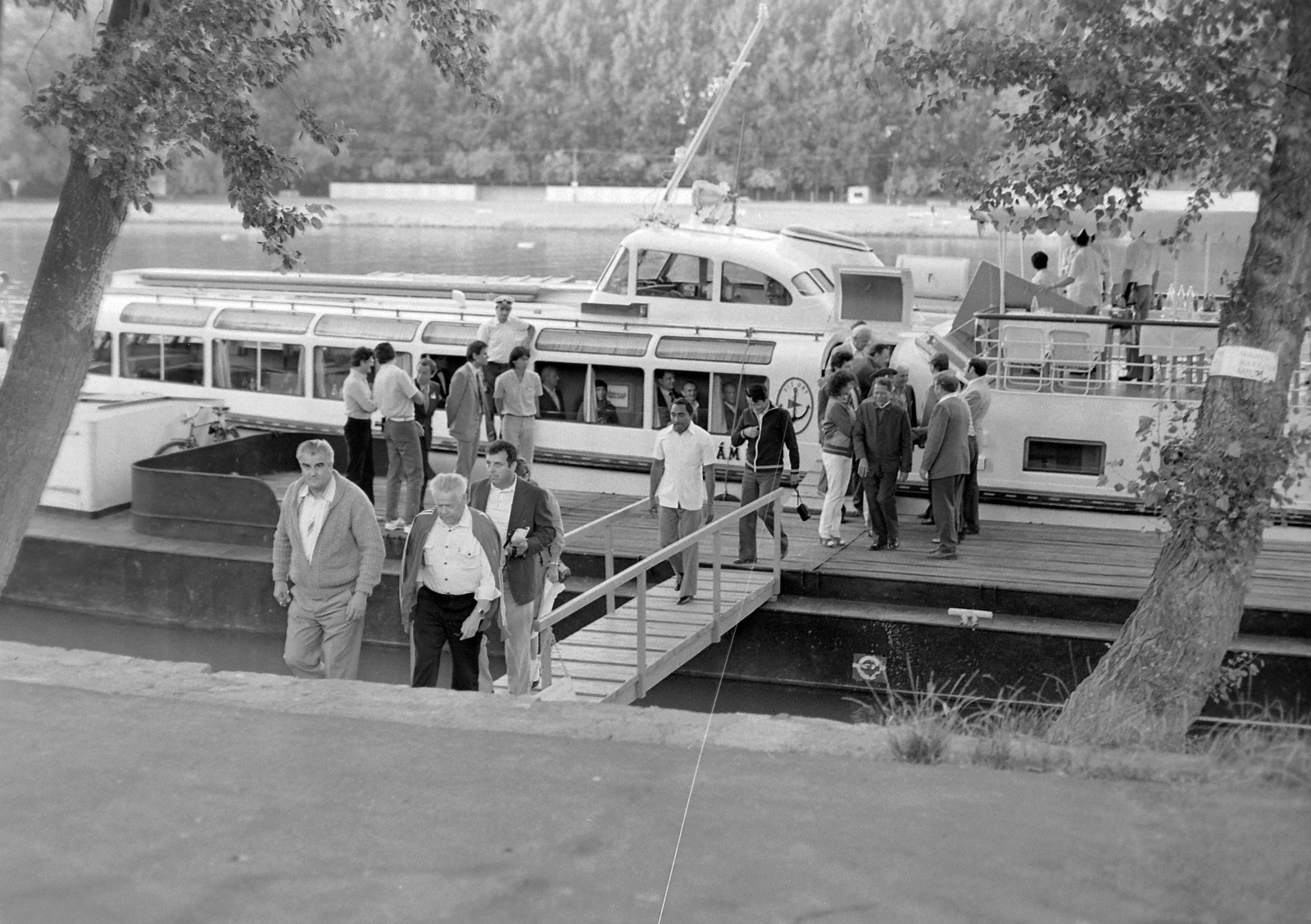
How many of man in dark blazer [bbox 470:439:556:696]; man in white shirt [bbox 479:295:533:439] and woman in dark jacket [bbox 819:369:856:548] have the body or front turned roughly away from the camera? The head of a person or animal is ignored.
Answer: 0

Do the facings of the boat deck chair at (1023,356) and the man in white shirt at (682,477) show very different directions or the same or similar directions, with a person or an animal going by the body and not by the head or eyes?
very different directions

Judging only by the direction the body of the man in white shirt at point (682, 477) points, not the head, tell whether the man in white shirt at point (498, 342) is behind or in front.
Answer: behind

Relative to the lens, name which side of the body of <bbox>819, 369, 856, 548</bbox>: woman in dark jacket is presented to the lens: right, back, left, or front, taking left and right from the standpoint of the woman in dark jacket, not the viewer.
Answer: right

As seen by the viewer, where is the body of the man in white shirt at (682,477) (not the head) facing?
toward the camera

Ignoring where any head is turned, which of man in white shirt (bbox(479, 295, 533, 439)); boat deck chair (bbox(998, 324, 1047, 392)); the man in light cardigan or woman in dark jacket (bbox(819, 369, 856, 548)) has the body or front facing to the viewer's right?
the woman in dark jacket

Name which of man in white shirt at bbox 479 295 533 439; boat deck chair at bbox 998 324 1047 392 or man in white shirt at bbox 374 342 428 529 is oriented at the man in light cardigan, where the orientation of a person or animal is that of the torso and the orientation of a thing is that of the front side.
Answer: man in white shirt at bbox 479 295 533 439

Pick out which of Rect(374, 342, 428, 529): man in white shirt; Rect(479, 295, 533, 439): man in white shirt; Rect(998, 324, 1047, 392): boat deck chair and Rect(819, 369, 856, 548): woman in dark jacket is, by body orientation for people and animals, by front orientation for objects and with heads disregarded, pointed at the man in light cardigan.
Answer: Rect(479, 295, 533, 439): man in white shirt

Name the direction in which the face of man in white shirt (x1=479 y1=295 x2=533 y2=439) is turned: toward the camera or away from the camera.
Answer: toward the camera

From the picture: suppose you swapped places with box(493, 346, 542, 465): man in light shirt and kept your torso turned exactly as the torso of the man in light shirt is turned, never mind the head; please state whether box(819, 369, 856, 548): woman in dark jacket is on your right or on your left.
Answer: on your left

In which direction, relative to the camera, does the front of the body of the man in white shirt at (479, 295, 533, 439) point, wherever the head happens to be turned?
toward the camera

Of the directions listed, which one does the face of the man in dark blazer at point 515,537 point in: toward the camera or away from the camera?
toward the camera

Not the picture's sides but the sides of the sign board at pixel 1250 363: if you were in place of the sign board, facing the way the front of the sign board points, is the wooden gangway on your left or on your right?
on your right

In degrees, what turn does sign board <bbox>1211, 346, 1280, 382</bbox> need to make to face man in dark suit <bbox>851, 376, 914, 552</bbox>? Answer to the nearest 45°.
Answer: approximately 135° to its right

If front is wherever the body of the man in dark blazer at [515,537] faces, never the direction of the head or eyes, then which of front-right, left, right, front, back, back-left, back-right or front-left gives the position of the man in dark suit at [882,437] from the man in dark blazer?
back

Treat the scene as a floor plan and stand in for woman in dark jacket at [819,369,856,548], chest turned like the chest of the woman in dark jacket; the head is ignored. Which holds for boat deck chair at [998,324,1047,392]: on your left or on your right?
on your left

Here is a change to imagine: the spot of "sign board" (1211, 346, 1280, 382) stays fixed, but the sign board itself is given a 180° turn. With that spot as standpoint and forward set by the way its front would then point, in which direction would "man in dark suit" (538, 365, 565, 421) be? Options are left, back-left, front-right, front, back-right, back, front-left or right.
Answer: front-left

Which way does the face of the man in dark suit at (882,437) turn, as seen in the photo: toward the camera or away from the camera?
toward the camera

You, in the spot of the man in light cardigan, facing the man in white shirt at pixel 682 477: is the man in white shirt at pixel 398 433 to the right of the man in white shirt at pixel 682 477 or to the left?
left
